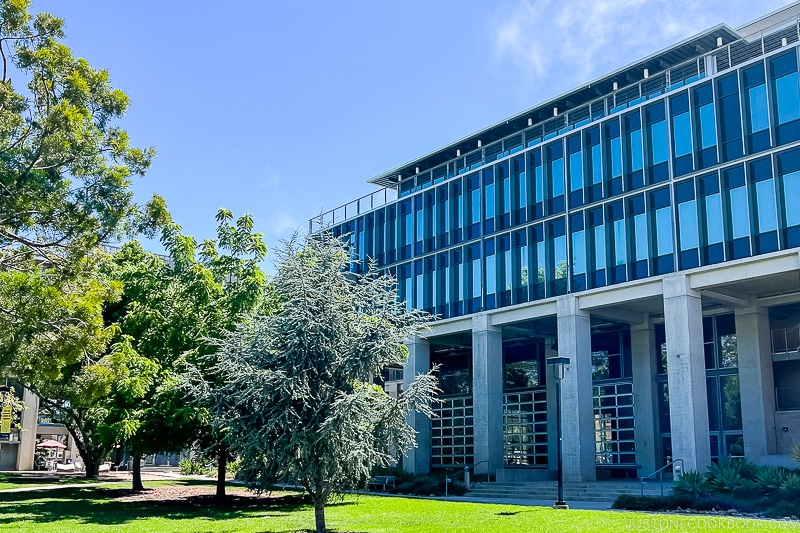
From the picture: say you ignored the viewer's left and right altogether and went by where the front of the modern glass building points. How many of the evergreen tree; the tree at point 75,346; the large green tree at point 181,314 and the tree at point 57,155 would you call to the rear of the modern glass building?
0

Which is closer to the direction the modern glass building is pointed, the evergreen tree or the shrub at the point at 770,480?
the evergreen tree

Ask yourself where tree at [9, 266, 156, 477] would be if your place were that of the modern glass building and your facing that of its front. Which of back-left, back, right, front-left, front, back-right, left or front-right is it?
front

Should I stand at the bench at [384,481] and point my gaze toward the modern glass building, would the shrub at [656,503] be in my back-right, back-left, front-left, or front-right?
front-right

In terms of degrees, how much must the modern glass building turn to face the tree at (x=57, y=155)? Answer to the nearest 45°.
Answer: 0° — it already faces it

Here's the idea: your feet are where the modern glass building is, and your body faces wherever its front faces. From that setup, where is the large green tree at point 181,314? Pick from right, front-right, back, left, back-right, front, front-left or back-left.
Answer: front

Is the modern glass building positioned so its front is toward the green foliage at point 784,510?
no

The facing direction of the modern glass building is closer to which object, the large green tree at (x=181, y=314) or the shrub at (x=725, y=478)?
the large green tree

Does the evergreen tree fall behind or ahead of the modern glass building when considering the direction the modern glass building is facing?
ahead

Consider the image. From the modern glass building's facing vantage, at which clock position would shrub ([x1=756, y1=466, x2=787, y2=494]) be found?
The shrub is roughly at 10 o'clock from the modern glass building.

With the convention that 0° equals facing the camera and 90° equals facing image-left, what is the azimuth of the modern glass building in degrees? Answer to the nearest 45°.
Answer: approximately 45°

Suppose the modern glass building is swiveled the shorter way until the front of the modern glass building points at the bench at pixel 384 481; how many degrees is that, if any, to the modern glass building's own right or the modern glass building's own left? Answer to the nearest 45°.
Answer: approximately 45° to the modern glass building's own right

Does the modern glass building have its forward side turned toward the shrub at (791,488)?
no
